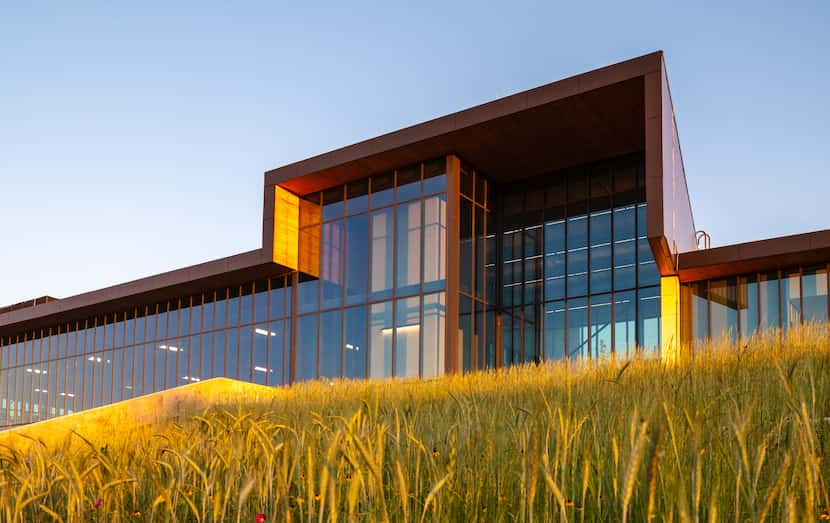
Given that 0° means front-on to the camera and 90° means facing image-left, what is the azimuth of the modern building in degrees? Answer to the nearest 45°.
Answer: approximately 45°
